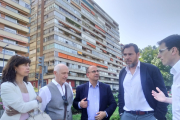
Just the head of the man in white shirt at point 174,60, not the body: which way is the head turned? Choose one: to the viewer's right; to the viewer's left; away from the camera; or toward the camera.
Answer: to the viewer's left

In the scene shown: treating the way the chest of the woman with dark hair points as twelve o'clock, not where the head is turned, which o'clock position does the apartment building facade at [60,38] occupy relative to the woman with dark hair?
The apartment building facade is roughly at 8 o'clock from the woman with dark hair.

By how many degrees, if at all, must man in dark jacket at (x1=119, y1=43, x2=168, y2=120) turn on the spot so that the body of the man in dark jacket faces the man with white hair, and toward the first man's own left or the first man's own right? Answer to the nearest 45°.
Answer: approximately 45° to the first man's own right

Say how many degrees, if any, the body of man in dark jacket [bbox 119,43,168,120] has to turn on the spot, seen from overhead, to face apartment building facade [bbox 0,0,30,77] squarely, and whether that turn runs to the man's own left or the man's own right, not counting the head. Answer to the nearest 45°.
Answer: approximately 90° to the man's own right

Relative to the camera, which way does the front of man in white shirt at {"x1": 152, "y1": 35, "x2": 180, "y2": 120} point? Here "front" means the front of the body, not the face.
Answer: to the viewer's left

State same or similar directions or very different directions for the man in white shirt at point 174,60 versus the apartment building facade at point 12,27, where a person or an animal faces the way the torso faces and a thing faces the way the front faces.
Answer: very different directions

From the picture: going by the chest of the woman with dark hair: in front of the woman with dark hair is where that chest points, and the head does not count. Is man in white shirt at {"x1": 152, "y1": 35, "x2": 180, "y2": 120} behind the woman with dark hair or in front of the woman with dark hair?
in front

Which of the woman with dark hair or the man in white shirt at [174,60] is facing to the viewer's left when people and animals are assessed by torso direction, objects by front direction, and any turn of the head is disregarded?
the man in white shirt

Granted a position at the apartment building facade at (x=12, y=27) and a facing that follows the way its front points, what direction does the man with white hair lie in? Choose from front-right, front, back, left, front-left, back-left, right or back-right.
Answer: front-right

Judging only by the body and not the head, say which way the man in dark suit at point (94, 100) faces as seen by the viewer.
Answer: toward the camera

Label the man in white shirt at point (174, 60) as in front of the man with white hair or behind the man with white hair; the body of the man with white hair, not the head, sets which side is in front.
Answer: in front

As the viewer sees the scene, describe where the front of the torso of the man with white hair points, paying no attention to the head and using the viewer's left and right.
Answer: facing the viewer and to the right of the viewer

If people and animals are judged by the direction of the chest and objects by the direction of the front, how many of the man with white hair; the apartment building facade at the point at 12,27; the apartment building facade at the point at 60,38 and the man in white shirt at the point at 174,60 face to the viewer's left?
1

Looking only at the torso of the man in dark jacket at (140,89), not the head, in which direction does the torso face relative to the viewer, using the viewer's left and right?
facing the viewer and to the left of the viewer
